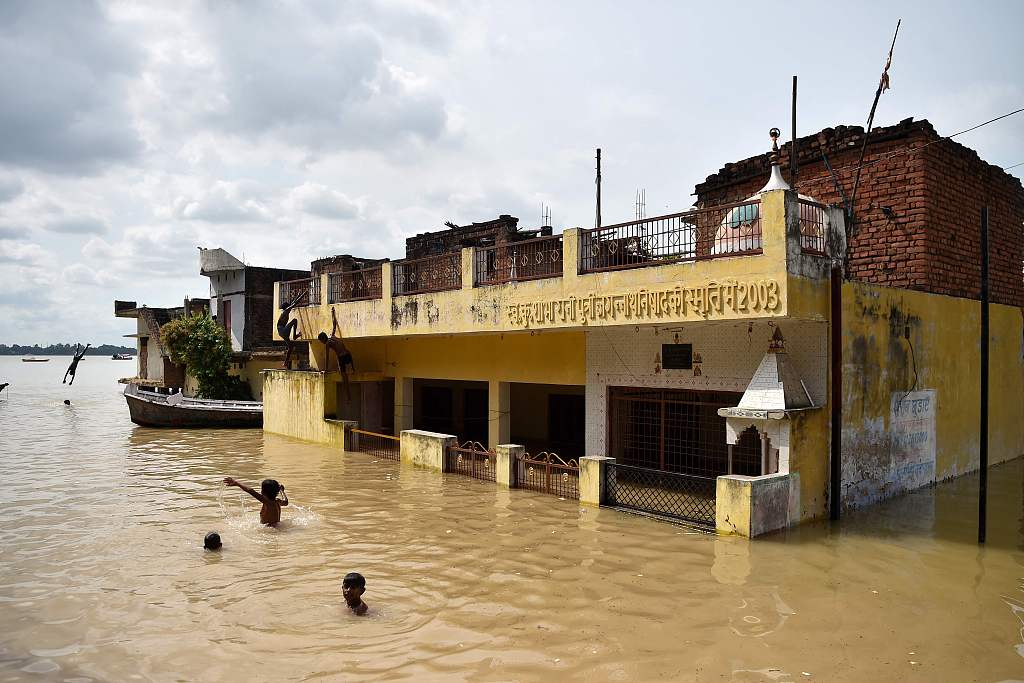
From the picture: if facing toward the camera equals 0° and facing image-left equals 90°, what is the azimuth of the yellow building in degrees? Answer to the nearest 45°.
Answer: approximately 45°

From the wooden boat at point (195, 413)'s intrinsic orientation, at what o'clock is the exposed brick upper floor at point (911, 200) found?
The exposed brick upper floor is roughly at 8 o'clock from the wooden boat.

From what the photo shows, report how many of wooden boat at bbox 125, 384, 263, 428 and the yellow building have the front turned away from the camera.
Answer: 0

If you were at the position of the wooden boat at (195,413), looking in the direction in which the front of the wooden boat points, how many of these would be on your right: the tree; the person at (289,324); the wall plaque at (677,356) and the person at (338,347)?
1

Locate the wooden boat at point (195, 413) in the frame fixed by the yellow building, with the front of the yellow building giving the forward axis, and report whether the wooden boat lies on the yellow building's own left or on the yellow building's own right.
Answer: on the yellow building's own right

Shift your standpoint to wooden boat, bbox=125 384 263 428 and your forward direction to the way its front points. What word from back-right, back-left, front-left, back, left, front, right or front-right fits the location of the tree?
right

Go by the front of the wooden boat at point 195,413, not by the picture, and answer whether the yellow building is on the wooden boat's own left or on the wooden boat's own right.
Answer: on the wooden boat's own left

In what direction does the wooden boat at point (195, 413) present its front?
to the viewer's left

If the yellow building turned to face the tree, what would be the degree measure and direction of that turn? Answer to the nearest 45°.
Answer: approximately 90° to its right
